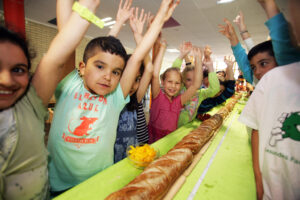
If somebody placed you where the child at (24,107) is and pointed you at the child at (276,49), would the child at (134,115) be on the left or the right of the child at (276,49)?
left

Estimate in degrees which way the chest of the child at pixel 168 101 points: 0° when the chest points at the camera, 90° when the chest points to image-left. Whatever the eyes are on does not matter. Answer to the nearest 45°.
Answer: approximately 0°

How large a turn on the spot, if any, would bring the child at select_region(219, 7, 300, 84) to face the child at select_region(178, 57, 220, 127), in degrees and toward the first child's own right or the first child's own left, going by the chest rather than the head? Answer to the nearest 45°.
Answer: approximately 90° to the first child's own right

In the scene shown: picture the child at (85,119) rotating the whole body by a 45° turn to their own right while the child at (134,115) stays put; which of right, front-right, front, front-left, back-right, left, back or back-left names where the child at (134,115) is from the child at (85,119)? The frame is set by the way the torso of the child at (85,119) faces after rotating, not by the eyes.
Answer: back

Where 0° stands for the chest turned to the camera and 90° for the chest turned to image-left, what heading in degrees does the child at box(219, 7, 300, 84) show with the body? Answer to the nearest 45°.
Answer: approximately 45°

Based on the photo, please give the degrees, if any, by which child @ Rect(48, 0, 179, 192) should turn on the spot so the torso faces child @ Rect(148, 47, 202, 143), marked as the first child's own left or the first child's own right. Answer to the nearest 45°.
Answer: approximately 135° to the first child's own left

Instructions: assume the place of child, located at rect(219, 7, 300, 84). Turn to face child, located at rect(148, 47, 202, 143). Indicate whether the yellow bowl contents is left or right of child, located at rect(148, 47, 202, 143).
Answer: left

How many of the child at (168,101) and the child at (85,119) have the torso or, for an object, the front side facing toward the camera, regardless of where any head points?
2

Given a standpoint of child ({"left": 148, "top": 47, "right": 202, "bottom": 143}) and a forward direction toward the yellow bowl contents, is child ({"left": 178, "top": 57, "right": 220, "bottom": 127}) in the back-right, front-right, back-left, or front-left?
back-left
